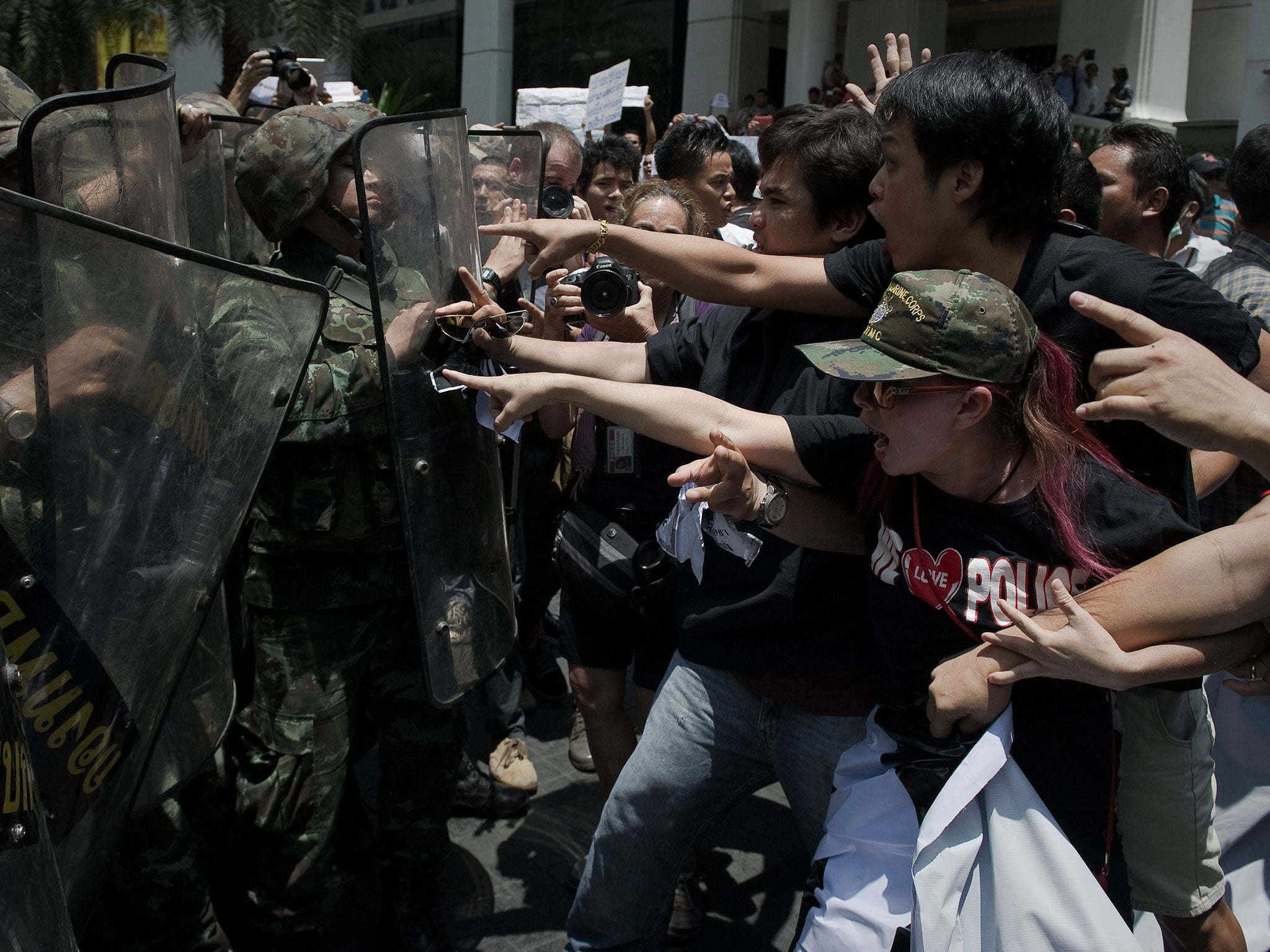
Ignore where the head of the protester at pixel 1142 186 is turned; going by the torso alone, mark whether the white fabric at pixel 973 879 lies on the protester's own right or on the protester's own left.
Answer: on the protester's own left

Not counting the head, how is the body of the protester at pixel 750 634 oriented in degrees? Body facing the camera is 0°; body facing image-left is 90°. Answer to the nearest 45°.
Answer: approximately 90°

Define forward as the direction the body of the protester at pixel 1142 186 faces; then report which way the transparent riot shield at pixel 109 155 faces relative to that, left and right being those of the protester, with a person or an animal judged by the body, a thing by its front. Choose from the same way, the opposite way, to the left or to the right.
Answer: the opposite way

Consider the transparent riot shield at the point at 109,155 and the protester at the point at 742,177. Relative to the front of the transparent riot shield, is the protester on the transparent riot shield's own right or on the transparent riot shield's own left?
on the transparent riot shield's own left

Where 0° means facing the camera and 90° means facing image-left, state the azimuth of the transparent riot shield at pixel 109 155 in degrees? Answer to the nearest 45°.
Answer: approximately 315°

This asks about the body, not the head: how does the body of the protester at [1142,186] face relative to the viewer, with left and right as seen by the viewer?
facing to the left of the viewer

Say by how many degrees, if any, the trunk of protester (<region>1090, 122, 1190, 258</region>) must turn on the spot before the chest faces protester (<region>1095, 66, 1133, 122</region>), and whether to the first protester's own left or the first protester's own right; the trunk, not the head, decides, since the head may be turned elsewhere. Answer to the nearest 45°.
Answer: approximately 90° to the first protester's own right

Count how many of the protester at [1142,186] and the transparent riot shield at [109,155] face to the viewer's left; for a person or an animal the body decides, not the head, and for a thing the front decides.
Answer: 1
